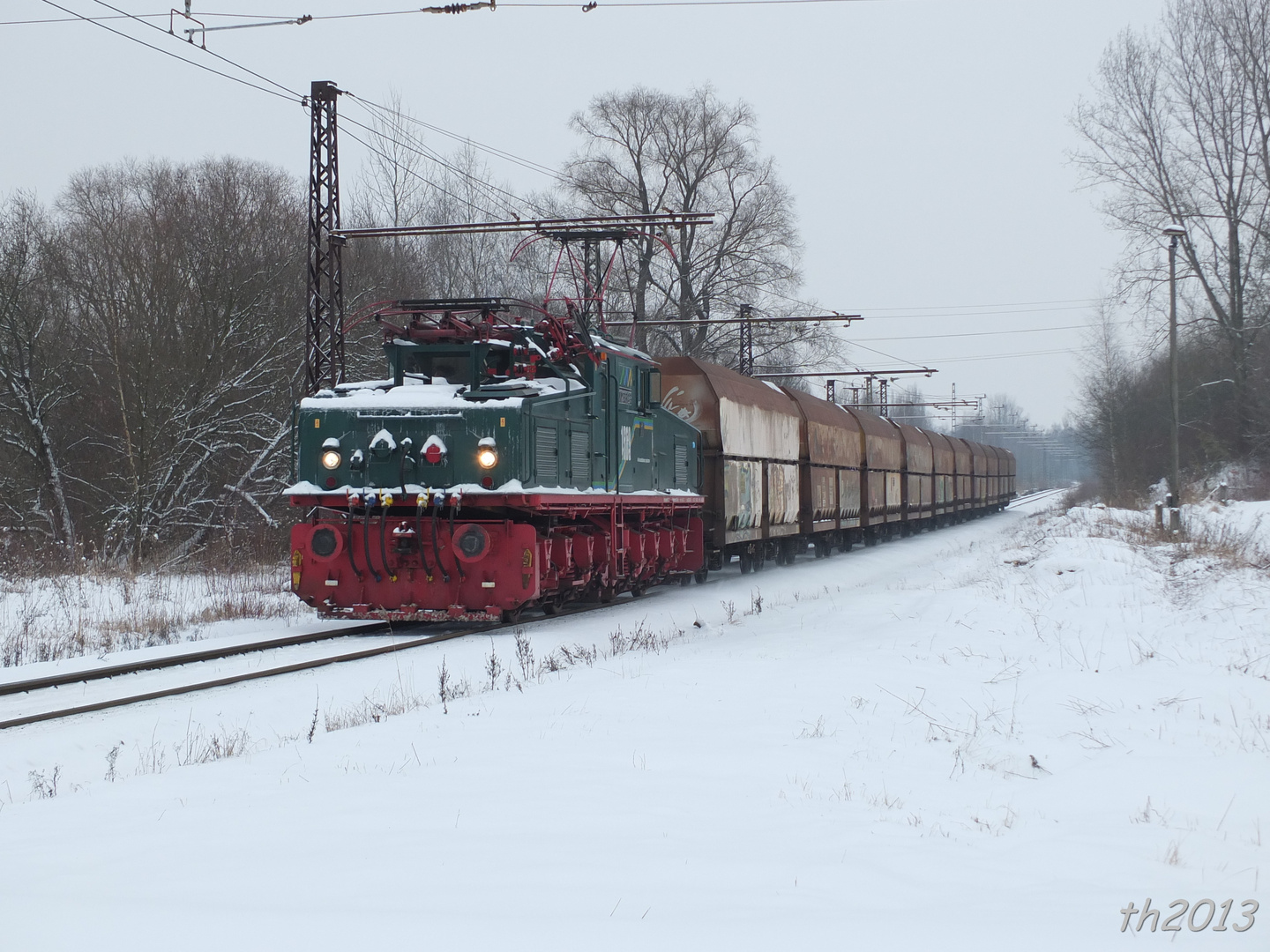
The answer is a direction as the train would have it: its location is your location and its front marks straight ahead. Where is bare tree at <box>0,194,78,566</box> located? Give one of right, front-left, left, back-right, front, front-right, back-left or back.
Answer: right

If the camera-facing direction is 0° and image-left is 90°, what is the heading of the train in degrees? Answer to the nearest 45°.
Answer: approximately 45°

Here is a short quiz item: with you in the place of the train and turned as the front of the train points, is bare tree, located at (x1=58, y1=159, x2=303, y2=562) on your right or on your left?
on your right
